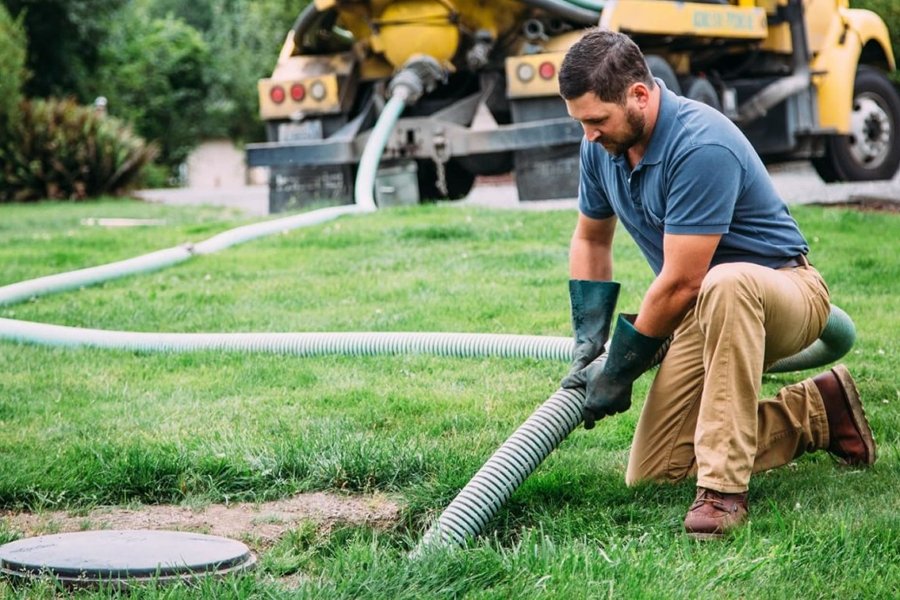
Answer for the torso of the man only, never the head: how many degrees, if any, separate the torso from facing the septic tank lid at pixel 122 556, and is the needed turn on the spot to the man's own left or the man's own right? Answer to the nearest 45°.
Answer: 0° — they already face it

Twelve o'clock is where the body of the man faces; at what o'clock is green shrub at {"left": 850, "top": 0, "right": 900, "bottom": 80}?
The green shrub is roughly at 5 o'clock from the man.

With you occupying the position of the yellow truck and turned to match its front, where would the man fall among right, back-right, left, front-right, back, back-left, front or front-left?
back-right

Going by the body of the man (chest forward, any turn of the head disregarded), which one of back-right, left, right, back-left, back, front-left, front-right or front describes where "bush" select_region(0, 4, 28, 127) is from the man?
right

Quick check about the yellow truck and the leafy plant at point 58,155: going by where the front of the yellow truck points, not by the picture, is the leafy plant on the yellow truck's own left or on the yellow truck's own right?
on the yellow truck's own left

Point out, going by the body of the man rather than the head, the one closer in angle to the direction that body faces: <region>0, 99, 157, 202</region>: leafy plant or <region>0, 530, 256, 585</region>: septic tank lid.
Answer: the septic tank lid

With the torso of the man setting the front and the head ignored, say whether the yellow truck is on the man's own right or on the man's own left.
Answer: on the man's own right

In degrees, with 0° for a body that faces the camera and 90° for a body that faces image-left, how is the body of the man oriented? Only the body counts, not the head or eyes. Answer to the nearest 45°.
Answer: approximately 45°

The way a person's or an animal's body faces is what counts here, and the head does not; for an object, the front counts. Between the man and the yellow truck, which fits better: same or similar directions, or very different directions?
very different directions

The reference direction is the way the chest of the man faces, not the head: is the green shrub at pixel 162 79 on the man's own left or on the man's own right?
on the man's own right

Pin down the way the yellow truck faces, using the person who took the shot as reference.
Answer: facing away from the viewer and to the right of the viewer

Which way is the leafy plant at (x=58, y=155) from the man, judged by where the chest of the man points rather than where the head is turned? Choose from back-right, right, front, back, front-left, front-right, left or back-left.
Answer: right

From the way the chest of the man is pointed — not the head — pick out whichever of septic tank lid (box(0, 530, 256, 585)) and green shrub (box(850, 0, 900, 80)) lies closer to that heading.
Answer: the septic tank lid
